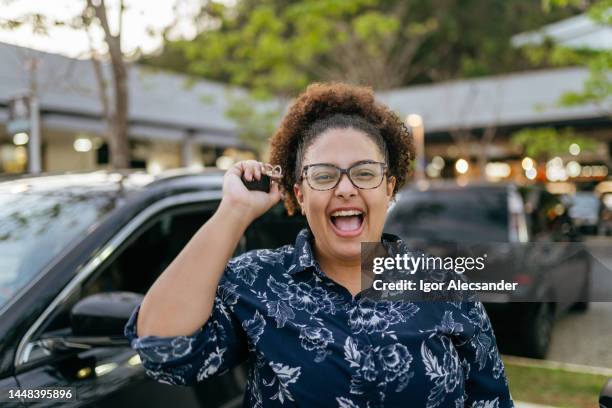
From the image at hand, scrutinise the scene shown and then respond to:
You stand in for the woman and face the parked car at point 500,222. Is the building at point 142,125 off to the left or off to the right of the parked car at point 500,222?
left

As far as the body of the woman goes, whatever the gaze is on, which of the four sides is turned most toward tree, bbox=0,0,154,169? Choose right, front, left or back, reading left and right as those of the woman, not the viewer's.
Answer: back

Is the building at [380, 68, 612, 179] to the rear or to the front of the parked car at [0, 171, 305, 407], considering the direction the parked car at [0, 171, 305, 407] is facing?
to the rear

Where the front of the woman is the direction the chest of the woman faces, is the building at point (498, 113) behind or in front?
behind

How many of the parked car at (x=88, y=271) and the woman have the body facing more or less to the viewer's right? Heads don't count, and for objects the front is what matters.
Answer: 0

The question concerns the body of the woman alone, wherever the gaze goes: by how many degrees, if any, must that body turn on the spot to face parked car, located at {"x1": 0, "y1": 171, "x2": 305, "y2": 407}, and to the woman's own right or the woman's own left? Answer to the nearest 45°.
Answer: approximately 135° to the woman's own right

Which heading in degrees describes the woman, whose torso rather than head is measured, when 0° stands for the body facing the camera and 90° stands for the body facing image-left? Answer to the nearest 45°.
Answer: approximately 0°

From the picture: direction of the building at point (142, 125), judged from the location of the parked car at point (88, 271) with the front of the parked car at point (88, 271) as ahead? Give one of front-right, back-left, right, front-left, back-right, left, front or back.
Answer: back-right

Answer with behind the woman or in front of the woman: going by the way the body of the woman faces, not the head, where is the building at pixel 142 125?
behind

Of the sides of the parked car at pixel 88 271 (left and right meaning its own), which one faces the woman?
left
